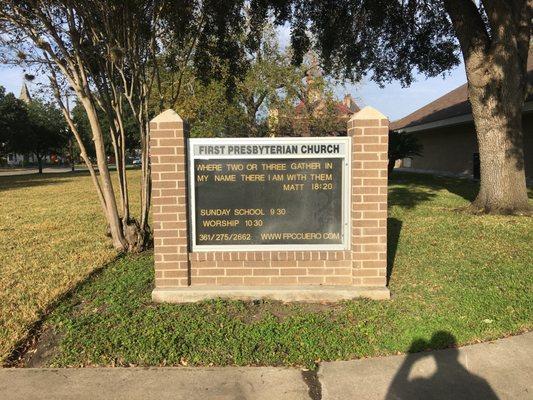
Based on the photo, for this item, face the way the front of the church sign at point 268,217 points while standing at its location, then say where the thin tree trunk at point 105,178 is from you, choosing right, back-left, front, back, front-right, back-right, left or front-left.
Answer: back-right

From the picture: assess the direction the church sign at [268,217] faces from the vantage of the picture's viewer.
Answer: facing the viewer
